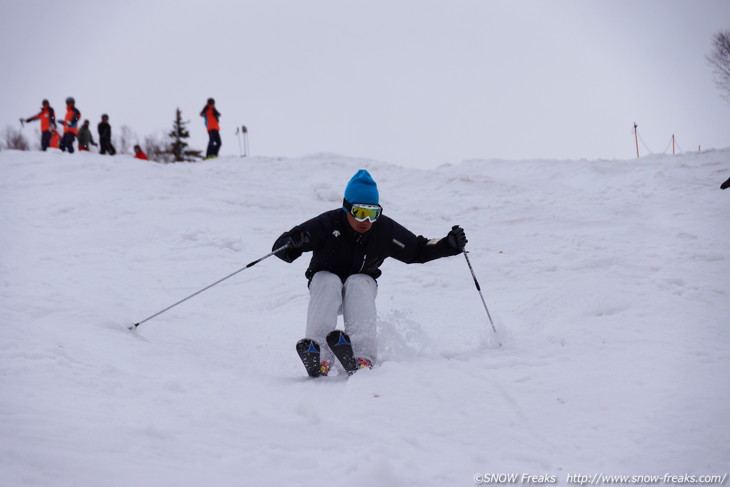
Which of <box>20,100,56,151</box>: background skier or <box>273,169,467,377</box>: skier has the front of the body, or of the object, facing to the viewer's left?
the background skier

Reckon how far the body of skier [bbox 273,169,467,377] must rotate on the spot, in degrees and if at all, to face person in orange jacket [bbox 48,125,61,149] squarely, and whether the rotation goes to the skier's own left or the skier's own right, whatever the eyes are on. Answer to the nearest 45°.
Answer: approximately 135° to the skier's own right

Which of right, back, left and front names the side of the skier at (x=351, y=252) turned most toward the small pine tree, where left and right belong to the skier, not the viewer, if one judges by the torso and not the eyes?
back

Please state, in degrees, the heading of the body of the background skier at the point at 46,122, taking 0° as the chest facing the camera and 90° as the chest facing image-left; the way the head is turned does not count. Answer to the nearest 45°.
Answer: approximately 90°

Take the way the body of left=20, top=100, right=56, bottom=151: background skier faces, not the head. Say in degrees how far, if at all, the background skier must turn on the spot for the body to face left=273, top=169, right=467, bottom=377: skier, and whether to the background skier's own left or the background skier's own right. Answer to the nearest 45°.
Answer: approximately 90° to the background skier's own left

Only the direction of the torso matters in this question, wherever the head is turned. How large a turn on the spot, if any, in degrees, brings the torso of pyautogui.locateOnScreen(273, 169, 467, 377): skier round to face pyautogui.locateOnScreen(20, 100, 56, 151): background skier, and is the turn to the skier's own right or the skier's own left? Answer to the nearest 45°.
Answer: approximately 135° to the skier's own right

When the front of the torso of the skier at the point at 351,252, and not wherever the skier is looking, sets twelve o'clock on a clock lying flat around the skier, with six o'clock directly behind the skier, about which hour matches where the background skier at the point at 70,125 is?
The background skier is roughly at 5 o'clock from the skier.
